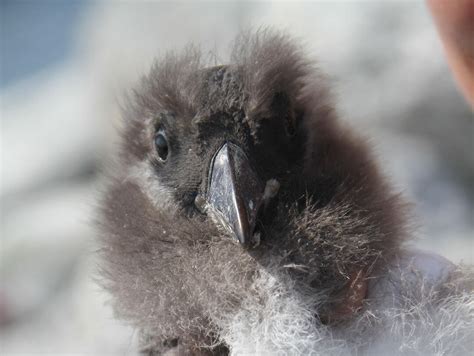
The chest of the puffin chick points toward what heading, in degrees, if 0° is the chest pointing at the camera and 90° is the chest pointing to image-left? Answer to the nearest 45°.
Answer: approximately 0°
